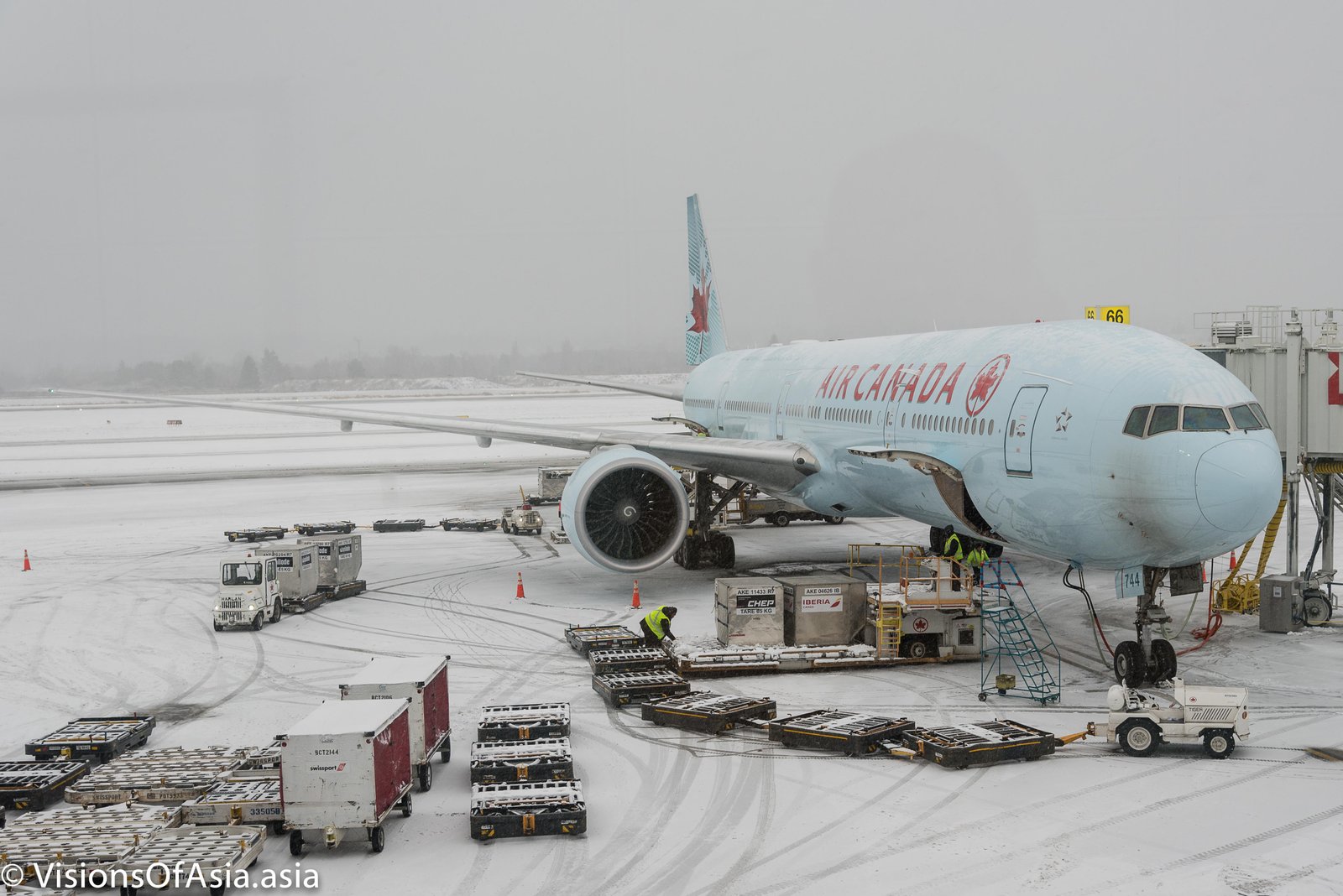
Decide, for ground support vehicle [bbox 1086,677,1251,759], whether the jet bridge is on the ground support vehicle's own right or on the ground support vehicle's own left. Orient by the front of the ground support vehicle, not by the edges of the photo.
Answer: on the ground support vehicle's own left

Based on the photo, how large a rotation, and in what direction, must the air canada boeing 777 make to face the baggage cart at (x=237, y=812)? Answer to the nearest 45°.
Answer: approximately 90° to its right

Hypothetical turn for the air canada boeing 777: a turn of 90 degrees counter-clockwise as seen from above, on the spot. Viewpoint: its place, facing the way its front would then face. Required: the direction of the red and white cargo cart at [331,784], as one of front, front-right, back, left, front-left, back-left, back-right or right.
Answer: back

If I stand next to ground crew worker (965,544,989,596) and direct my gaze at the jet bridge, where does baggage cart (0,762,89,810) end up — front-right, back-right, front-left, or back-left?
back-right

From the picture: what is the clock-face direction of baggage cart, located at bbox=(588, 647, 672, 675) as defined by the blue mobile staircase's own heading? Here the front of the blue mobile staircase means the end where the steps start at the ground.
The baggage cart is roughly at 6 o'clock from the blue mobile staircase.

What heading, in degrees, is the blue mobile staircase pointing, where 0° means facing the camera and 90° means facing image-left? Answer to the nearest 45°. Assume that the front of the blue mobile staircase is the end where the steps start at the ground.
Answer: approximately 315°

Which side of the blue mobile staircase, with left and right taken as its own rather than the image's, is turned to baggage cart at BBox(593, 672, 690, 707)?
back

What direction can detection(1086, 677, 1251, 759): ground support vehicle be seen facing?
to the viewer's right

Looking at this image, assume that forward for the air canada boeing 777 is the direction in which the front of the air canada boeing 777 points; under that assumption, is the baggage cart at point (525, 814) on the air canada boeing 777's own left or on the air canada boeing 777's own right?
on the air canada boeing 777's own right

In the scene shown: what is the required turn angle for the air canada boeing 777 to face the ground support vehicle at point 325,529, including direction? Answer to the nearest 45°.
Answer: approximately 180°

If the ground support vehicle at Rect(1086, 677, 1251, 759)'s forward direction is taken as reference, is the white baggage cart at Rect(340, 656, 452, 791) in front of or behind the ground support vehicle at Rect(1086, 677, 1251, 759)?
behind
